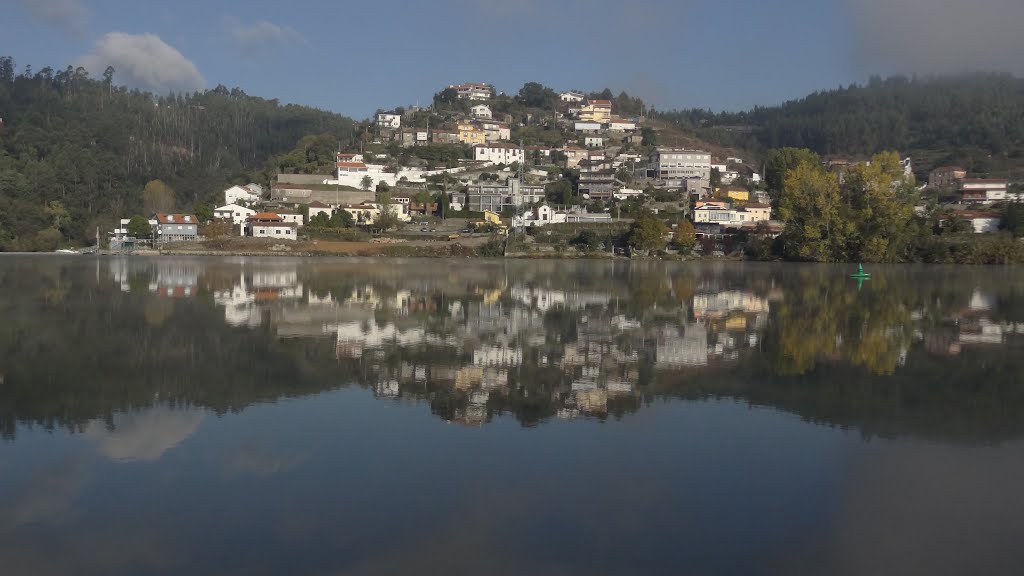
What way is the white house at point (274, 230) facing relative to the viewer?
toward the camera

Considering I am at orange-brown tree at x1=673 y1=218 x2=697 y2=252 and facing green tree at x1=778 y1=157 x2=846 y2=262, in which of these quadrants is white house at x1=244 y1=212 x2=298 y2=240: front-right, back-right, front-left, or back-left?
back-right

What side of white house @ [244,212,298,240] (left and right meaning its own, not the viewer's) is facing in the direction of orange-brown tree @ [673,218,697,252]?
left

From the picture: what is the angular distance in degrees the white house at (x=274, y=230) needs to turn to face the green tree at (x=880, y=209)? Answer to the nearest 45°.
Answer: approximately 45° to its left

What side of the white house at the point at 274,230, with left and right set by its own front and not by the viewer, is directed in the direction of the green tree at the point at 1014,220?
left

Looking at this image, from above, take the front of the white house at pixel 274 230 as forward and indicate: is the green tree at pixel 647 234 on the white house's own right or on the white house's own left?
on the white house's own left

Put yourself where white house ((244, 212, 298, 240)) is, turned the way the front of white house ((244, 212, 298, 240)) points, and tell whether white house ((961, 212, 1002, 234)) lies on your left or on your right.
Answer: on your left

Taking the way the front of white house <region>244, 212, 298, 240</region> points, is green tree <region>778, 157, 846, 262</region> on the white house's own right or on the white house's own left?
on the white house's own left
